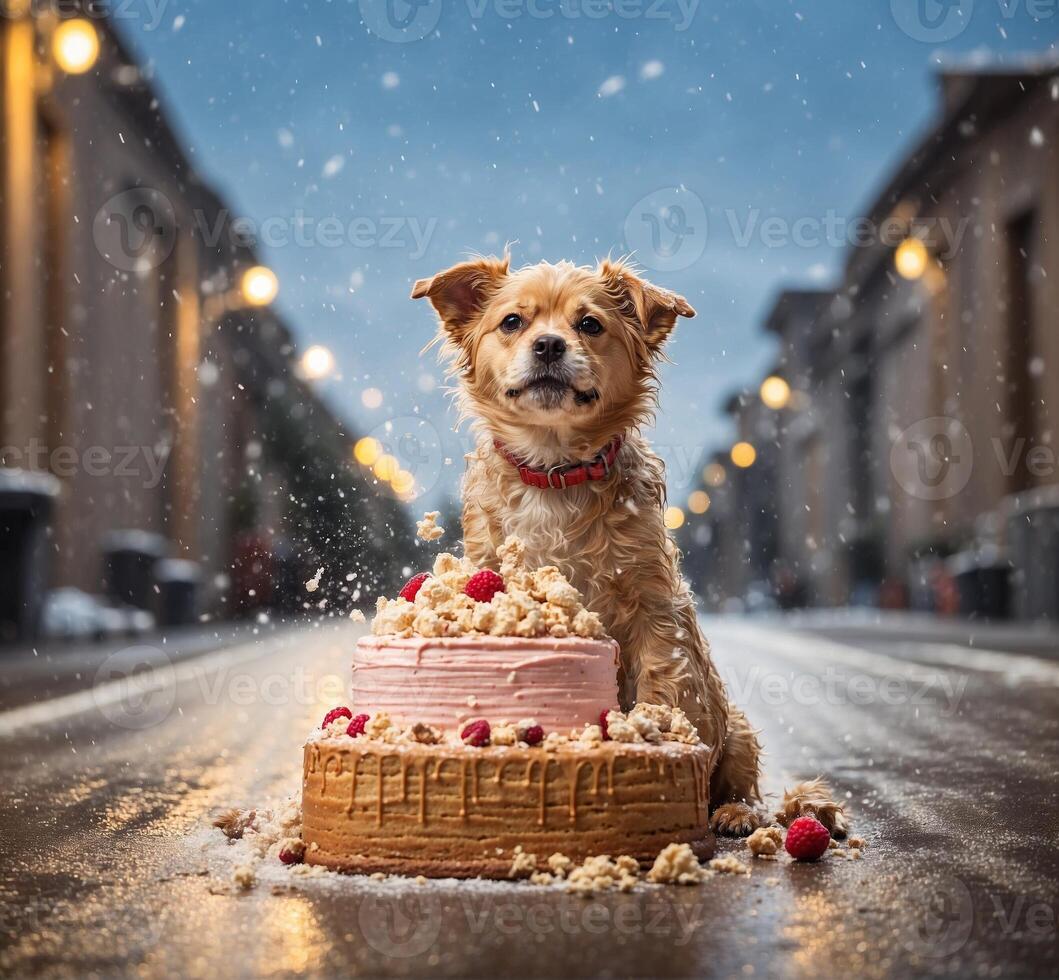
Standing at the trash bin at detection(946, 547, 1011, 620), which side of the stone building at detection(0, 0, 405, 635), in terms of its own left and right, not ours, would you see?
front

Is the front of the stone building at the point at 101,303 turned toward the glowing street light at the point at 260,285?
no

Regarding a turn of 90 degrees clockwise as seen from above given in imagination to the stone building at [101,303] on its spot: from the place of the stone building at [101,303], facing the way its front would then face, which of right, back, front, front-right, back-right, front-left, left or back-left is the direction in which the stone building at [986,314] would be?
left

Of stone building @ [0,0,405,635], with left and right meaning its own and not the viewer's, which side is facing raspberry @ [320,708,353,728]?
right

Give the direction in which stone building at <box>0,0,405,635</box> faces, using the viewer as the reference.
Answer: facing to the right of the viewer

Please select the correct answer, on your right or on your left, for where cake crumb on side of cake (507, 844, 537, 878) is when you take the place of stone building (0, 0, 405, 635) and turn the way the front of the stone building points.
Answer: on your right

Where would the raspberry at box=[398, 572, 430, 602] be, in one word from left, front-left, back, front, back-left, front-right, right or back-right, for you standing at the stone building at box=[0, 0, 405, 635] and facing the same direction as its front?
right

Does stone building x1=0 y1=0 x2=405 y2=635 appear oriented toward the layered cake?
no

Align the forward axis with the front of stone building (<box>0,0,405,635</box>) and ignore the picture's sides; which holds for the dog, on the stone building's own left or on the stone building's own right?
on the stone building's own right

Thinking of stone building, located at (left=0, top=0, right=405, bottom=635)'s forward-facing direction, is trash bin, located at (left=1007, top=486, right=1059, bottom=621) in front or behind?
in front

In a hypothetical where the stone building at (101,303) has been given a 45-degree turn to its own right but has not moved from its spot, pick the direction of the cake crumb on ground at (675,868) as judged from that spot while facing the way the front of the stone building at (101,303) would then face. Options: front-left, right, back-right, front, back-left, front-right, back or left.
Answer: front-right

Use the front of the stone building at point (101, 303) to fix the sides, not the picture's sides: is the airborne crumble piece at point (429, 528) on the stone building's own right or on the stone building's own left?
on the stone building's own right

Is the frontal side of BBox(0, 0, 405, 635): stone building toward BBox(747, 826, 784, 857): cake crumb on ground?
no
